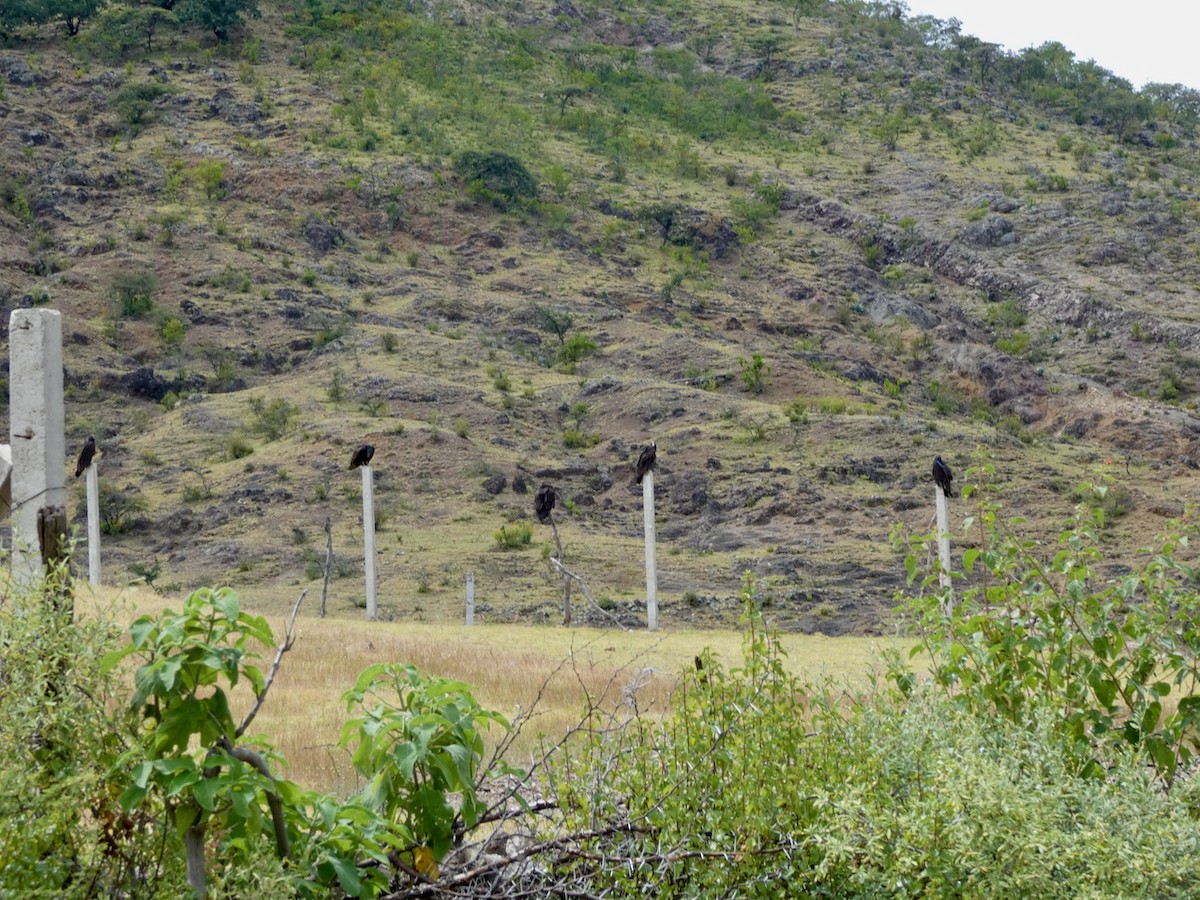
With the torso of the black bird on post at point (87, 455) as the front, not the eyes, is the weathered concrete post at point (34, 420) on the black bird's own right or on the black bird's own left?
on the black bird's own right

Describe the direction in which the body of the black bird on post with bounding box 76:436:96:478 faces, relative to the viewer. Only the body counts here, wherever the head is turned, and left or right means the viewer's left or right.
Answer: facing to the right of the viewer

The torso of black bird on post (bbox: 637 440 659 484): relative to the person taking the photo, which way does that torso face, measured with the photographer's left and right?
facing to the right of the viewer

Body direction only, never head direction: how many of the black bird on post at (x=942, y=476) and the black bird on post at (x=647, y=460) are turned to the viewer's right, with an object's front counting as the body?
1

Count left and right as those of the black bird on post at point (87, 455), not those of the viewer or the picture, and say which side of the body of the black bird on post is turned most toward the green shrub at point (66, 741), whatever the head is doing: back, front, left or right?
right

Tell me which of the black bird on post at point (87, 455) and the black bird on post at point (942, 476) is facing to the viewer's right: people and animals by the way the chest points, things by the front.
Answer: the black bird on post at point (87, 455)

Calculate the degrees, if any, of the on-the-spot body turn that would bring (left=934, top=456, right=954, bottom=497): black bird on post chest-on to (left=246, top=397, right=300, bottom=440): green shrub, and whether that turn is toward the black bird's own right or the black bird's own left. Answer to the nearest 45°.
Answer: approximately 45° to the black bird's own right
